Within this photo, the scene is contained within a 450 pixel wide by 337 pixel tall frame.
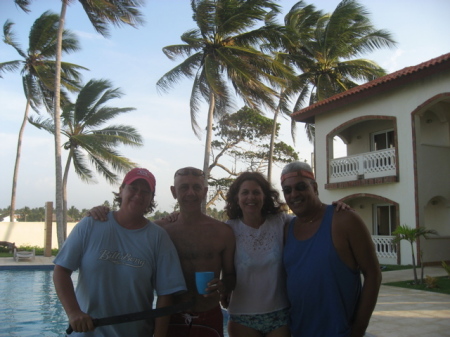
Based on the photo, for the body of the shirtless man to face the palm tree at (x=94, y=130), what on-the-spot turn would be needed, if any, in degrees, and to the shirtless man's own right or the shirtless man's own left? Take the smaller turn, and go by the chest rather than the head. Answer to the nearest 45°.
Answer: approximately 180°

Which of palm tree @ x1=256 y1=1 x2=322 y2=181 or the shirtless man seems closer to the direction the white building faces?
the shirtless man

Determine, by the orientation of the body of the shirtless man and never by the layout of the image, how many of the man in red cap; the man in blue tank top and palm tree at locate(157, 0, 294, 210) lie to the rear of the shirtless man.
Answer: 1

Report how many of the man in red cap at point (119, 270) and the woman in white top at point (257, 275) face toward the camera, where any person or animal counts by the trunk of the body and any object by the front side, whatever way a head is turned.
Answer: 2

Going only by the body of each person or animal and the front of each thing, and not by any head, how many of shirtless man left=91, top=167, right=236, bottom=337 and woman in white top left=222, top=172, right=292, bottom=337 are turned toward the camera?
2

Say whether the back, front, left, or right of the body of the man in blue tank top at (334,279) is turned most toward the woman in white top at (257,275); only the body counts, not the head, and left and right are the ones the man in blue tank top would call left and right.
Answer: right

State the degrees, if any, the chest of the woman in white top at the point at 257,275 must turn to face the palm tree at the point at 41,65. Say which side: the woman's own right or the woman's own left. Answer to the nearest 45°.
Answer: approximately 135° to the woman's own right

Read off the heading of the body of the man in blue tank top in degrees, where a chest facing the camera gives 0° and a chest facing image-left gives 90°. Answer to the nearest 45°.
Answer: approximately 45°

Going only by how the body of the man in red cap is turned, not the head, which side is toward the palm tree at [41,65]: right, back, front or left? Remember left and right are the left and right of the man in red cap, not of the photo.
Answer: back

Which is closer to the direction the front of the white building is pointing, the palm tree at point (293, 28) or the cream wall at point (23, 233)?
the cream wall
